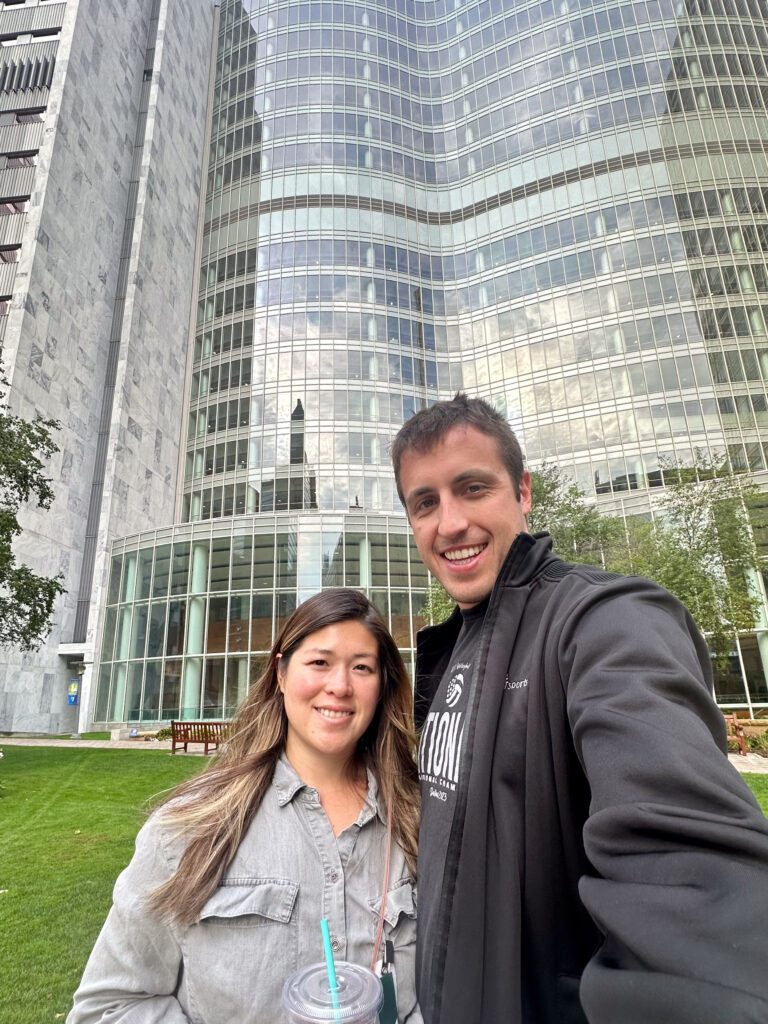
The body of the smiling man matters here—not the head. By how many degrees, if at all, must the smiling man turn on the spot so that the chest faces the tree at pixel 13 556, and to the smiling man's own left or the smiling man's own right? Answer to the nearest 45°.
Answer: approximately 90° to the smiling man's own right

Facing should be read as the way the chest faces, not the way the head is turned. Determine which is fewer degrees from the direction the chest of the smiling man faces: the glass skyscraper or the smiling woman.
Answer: the smiling woman

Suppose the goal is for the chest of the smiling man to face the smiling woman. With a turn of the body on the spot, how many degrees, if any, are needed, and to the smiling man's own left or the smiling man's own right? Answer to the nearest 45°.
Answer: approximately 90° to the smiling man's own right

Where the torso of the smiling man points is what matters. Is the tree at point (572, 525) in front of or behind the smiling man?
behind

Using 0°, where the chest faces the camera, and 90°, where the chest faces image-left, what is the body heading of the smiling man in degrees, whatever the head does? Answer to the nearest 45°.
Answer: approximately 45°

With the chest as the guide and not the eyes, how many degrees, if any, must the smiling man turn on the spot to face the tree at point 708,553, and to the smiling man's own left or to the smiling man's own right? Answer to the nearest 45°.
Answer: approximately 135° to the smiling man's own right

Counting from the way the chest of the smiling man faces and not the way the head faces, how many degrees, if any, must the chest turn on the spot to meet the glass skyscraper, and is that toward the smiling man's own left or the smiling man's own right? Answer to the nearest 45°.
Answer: approximately 135° to the smiling man's own right

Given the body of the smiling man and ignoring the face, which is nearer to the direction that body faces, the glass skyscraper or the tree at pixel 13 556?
the tree
